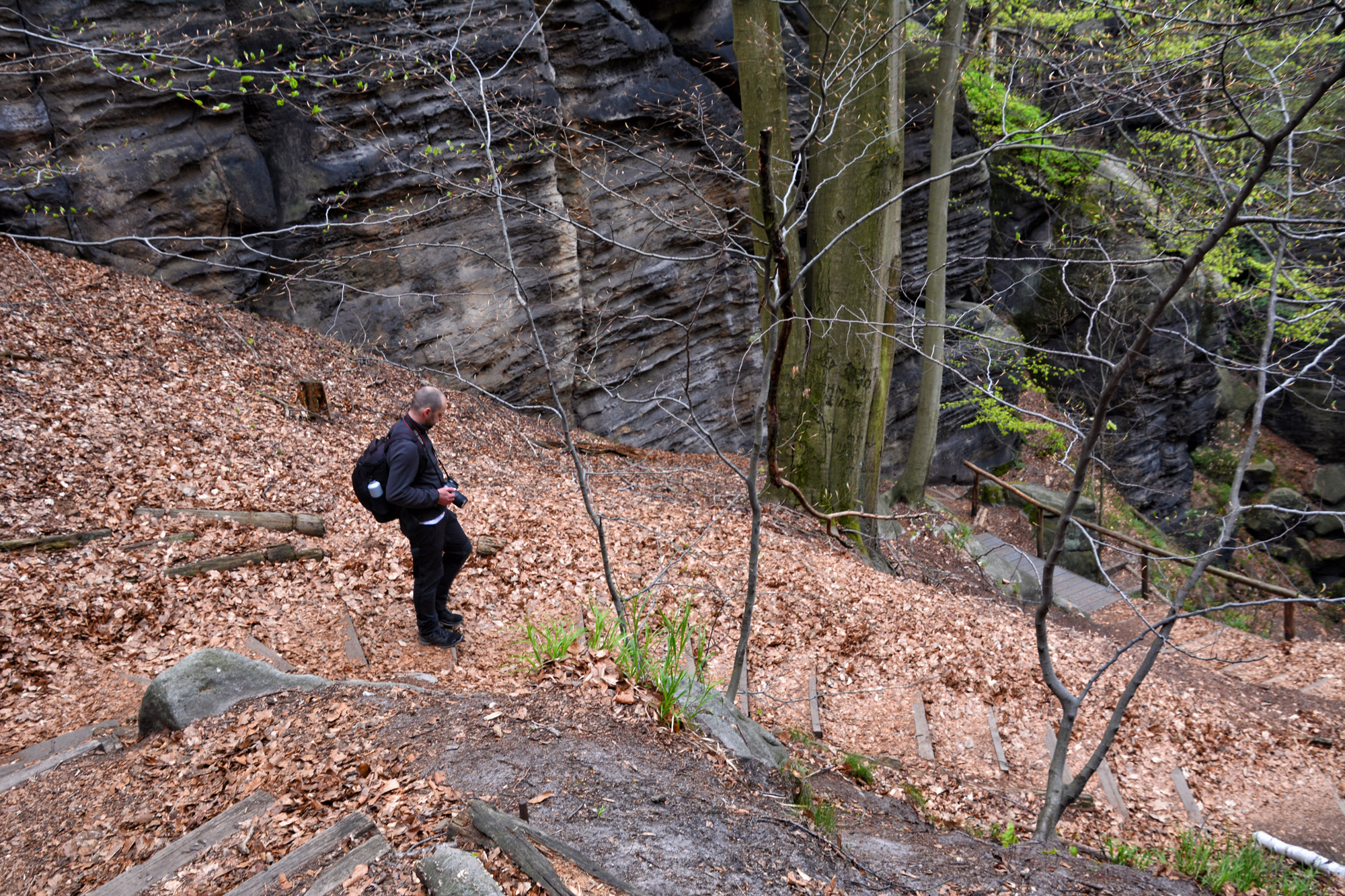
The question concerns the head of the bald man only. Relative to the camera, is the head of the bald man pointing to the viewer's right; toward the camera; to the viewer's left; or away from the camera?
to the viewer's right

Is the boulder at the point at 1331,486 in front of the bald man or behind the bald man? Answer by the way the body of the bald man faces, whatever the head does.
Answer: in front

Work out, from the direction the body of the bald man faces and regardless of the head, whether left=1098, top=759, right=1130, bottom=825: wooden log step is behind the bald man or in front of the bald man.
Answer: in front

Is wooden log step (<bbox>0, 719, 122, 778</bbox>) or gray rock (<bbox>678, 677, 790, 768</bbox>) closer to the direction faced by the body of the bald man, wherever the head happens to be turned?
the gray rock

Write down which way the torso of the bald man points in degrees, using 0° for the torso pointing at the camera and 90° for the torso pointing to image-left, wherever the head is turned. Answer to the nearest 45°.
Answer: approximately 270°

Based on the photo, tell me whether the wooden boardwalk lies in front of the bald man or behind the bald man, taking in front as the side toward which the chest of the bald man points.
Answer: in front

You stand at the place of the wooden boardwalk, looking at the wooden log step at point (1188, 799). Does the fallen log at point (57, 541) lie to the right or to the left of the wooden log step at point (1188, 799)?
right

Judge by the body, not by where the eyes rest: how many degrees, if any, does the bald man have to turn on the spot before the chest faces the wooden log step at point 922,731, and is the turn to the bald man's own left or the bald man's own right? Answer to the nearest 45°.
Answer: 0° — they already face it

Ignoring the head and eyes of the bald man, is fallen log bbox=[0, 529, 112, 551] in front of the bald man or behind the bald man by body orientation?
behind

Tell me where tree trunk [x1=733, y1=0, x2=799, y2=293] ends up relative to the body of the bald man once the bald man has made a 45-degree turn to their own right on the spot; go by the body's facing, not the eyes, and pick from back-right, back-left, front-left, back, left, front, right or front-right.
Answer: left
